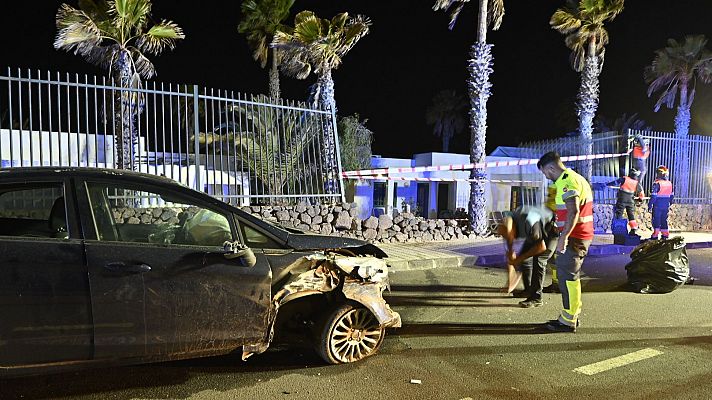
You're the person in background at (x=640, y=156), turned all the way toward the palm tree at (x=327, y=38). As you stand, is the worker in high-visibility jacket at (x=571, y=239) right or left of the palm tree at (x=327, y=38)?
left

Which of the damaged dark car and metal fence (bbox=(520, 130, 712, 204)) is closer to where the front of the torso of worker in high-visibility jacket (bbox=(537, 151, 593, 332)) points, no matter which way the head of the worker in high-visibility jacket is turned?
the damaged dark car

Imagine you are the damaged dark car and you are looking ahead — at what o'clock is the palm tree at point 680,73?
The palm tree is roughly at 11 o'clock from the damaged dark car.

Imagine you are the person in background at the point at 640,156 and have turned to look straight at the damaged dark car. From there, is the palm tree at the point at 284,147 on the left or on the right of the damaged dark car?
right

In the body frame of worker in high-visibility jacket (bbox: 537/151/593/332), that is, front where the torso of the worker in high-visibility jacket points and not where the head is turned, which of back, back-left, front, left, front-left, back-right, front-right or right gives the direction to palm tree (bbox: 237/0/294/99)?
front-right

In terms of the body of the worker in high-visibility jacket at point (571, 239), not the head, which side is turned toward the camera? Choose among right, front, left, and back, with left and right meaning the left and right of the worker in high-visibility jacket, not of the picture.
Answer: left

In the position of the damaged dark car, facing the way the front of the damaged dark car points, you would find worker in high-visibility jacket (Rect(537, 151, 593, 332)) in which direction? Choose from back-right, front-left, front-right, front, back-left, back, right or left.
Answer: front

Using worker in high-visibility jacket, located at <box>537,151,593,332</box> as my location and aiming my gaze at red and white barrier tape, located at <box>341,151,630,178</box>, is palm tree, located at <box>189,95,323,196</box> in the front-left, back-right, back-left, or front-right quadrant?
front-left

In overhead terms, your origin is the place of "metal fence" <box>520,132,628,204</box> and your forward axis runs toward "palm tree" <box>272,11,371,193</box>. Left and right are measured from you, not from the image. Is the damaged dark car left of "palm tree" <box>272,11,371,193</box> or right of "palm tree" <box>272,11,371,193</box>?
left

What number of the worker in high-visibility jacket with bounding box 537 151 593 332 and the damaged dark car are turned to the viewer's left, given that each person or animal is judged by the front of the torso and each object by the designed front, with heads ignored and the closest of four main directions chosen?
1

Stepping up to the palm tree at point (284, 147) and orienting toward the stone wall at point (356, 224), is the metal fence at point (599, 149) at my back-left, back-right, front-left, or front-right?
front-left

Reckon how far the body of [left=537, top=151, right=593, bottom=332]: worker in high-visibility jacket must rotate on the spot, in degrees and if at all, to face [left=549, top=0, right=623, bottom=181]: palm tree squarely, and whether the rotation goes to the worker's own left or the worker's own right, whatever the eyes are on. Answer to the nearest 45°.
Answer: approximately 90° to the worker's own right

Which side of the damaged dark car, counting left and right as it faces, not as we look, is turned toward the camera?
right
